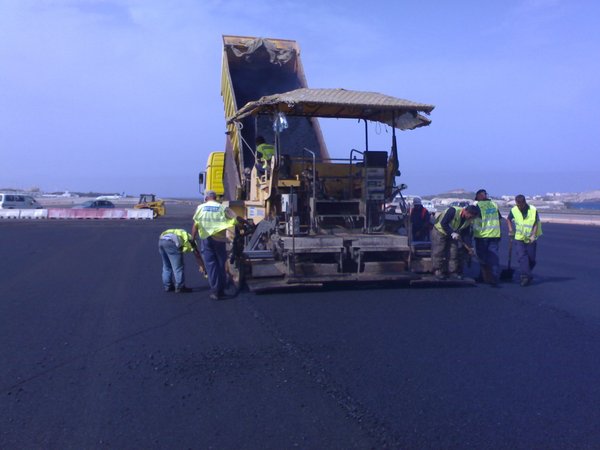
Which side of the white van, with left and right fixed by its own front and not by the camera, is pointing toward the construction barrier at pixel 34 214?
right

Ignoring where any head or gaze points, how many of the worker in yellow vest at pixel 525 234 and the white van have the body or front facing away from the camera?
0

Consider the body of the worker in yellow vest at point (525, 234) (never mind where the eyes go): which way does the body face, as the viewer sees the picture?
toward the camera

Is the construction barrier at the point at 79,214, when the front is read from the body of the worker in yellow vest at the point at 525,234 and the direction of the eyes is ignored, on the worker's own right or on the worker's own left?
on the worker's own right

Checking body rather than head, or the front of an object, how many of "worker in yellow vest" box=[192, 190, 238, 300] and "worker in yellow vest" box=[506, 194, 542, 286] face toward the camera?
1

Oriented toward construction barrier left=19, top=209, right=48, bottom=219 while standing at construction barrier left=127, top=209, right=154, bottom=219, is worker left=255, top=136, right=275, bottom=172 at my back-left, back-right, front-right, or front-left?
back-left

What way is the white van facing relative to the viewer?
to the viewer's right
